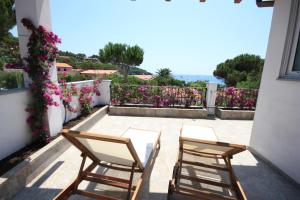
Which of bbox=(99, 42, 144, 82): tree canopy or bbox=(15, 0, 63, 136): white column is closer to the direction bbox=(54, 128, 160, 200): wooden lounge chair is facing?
the tree canopy

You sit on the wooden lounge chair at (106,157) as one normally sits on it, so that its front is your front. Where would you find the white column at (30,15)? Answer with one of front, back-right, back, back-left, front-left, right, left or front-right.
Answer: left

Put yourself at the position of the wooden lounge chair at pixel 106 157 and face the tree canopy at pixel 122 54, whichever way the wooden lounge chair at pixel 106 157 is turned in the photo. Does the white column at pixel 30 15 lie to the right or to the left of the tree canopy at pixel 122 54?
left

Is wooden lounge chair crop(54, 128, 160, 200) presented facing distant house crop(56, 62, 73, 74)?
no

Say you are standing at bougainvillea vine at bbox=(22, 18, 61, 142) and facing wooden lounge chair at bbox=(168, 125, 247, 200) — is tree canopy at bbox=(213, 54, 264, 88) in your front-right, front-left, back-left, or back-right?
front-left

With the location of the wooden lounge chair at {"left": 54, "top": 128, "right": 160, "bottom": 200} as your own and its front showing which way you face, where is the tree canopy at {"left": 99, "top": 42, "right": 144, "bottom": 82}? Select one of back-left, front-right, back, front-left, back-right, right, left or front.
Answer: front-left

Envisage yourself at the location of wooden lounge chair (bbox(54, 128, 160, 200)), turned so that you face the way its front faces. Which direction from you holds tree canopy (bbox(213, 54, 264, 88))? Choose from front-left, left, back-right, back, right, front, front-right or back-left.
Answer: front

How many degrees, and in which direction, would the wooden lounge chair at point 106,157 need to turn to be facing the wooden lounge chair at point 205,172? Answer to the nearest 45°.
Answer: approximately 45° to its right

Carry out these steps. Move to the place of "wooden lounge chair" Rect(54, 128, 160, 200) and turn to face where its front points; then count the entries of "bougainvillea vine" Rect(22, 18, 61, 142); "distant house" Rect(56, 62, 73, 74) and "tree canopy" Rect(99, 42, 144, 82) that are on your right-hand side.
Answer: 0

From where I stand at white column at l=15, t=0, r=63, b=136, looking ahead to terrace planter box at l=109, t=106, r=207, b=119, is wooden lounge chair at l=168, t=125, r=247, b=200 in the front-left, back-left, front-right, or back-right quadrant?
front-right
